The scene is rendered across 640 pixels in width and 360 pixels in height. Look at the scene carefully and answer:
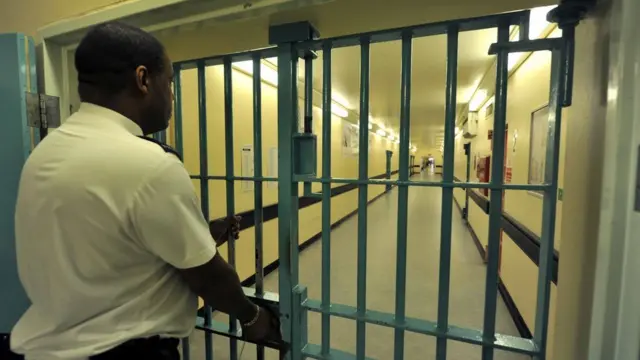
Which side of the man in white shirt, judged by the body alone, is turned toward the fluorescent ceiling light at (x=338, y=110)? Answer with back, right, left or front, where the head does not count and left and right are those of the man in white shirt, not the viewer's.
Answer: front

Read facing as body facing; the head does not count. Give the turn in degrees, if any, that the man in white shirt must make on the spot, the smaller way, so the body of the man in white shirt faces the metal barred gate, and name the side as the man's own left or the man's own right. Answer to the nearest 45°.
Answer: approximately 45° to the man's own right

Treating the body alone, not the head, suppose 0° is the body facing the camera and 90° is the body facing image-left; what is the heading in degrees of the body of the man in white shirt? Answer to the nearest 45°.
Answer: approximately 225°

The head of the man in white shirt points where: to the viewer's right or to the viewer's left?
to the viewer's right

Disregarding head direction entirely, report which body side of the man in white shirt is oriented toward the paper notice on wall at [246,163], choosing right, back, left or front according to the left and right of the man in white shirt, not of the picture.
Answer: front
